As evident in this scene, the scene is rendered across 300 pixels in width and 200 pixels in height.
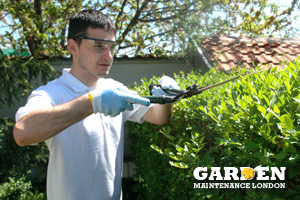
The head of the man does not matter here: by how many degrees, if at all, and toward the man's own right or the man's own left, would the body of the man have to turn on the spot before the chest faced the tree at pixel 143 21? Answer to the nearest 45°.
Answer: approximately 135° to the man's own left

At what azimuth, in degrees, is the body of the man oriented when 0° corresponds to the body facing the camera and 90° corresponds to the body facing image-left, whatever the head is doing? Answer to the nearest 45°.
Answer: approximately 315°
